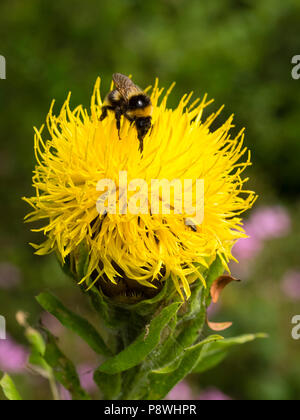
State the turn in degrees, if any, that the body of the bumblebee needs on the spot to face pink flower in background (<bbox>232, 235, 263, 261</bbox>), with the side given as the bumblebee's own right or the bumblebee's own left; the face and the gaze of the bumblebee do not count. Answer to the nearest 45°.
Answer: approximately 135° to the bumblebee's own left

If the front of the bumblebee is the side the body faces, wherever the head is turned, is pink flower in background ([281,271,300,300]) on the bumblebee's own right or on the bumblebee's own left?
on the bumblebee's own left

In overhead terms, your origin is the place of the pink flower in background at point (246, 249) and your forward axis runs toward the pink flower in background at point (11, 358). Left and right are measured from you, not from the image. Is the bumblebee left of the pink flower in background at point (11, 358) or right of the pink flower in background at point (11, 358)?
left

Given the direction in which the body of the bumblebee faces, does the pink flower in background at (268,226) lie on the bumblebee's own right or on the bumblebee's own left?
on the bumblebee's own left

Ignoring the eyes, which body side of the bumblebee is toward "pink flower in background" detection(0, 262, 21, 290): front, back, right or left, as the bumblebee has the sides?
back

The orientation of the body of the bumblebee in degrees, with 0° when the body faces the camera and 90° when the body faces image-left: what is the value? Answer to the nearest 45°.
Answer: approximately 315°

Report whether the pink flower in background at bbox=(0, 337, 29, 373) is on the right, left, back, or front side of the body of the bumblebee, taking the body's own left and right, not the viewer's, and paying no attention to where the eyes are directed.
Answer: back
